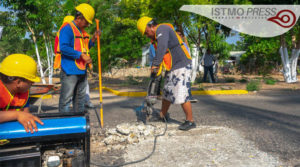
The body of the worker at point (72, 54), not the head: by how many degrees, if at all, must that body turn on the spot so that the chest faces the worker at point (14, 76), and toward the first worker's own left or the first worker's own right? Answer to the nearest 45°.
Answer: approximately 45° to the first worker's own right

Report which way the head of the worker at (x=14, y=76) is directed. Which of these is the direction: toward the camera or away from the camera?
toward the camera

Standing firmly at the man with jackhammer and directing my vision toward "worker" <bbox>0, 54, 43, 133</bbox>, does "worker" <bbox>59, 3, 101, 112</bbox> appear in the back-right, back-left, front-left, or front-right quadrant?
front-right

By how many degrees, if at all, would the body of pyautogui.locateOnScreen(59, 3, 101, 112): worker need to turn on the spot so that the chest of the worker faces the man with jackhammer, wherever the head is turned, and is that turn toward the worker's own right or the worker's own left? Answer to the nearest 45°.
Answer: approximately 45° to the worker's own left

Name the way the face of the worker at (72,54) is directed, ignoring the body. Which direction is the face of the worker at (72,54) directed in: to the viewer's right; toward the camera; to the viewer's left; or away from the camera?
to the viewer's right

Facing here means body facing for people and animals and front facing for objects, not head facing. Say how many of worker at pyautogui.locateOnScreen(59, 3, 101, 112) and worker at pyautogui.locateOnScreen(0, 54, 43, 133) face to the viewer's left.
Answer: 0

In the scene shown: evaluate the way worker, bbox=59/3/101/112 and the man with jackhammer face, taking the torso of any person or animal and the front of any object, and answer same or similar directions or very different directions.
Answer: very different directions

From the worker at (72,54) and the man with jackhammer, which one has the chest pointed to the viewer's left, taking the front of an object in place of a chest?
the man with jackhammer

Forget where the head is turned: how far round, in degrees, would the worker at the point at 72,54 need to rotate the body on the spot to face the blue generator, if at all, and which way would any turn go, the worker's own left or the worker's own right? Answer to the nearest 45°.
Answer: approximately 45° to the worker's own right

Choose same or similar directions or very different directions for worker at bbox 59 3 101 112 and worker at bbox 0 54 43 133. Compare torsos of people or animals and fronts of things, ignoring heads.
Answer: same or similar directions

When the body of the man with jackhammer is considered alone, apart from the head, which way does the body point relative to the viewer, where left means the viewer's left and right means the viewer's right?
facing to the left of the viewer

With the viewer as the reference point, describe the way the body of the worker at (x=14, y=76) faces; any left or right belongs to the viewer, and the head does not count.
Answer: facing the viewer and to the right of the viewer

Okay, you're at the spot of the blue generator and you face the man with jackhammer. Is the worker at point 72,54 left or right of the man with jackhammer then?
left
